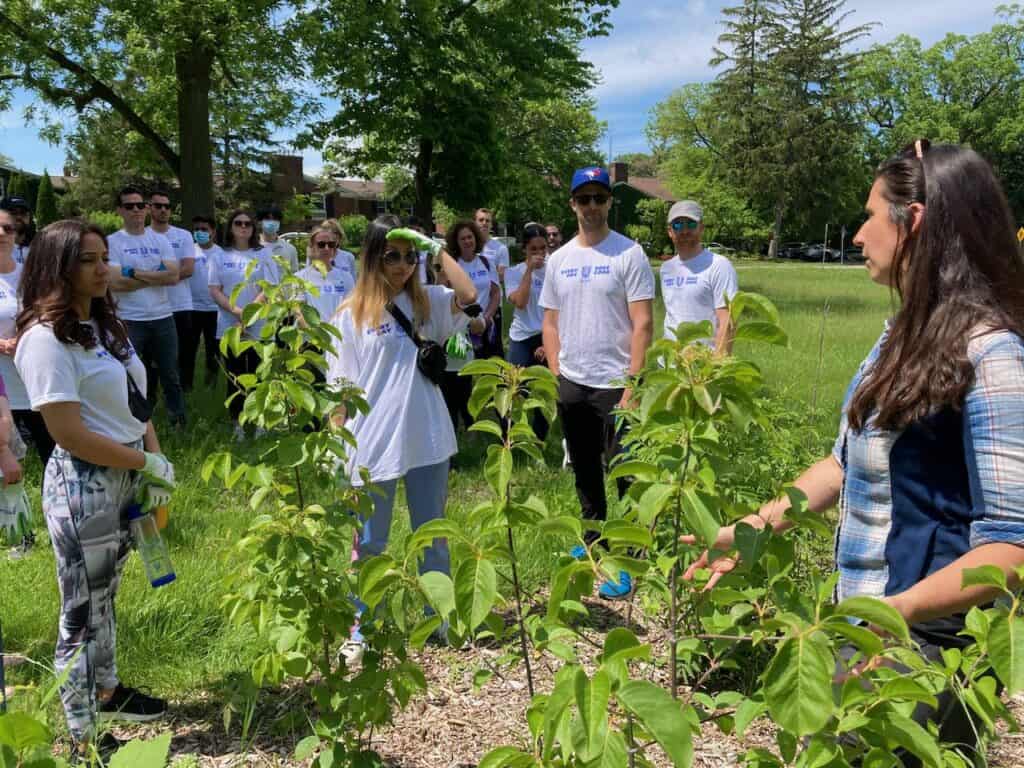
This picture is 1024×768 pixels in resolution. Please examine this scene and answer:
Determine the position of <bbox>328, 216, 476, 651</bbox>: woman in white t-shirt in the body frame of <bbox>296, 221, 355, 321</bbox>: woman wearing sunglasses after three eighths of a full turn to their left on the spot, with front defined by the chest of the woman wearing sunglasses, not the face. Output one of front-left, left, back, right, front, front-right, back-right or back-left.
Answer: back-right

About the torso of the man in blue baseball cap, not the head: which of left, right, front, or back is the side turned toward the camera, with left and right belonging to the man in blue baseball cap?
front

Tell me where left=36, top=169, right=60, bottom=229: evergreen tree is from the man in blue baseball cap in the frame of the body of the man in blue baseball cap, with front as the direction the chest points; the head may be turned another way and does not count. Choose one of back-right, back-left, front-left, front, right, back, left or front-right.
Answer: back-right

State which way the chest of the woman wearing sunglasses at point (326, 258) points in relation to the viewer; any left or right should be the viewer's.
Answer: facing the viewer

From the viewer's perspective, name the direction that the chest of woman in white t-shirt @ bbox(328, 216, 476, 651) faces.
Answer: toward the camera

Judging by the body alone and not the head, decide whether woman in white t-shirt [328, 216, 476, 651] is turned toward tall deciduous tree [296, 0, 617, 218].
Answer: no

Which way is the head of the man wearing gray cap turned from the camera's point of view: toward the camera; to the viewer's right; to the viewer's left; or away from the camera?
toward the camera

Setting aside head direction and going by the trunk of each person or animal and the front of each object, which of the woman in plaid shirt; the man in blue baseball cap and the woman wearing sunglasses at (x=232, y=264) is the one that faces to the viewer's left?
the woman in plaid shirt

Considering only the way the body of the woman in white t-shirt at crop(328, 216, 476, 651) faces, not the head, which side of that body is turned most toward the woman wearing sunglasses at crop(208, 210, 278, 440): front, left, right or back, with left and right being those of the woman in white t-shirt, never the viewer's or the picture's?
back

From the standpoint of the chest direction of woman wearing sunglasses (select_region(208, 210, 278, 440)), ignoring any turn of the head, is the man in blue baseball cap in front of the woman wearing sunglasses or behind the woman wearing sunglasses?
in front

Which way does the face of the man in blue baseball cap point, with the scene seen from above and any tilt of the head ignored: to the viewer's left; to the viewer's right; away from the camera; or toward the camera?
toward the camera

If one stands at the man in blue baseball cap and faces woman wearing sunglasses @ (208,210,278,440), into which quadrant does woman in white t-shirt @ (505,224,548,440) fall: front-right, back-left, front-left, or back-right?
front-right

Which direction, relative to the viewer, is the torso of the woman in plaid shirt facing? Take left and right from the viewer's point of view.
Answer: facing to the left of the viewer

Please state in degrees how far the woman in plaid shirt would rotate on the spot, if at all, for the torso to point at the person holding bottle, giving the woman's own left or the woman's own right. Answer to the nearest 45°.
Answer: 0° — they already face them

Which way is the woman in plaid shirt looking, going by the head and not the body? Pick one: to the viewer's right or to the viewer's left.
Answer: to the viewer's left

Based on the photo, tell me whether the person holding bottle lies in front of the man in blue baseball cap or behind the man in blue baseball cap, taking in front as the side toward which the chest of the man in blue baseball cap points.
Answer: in front
